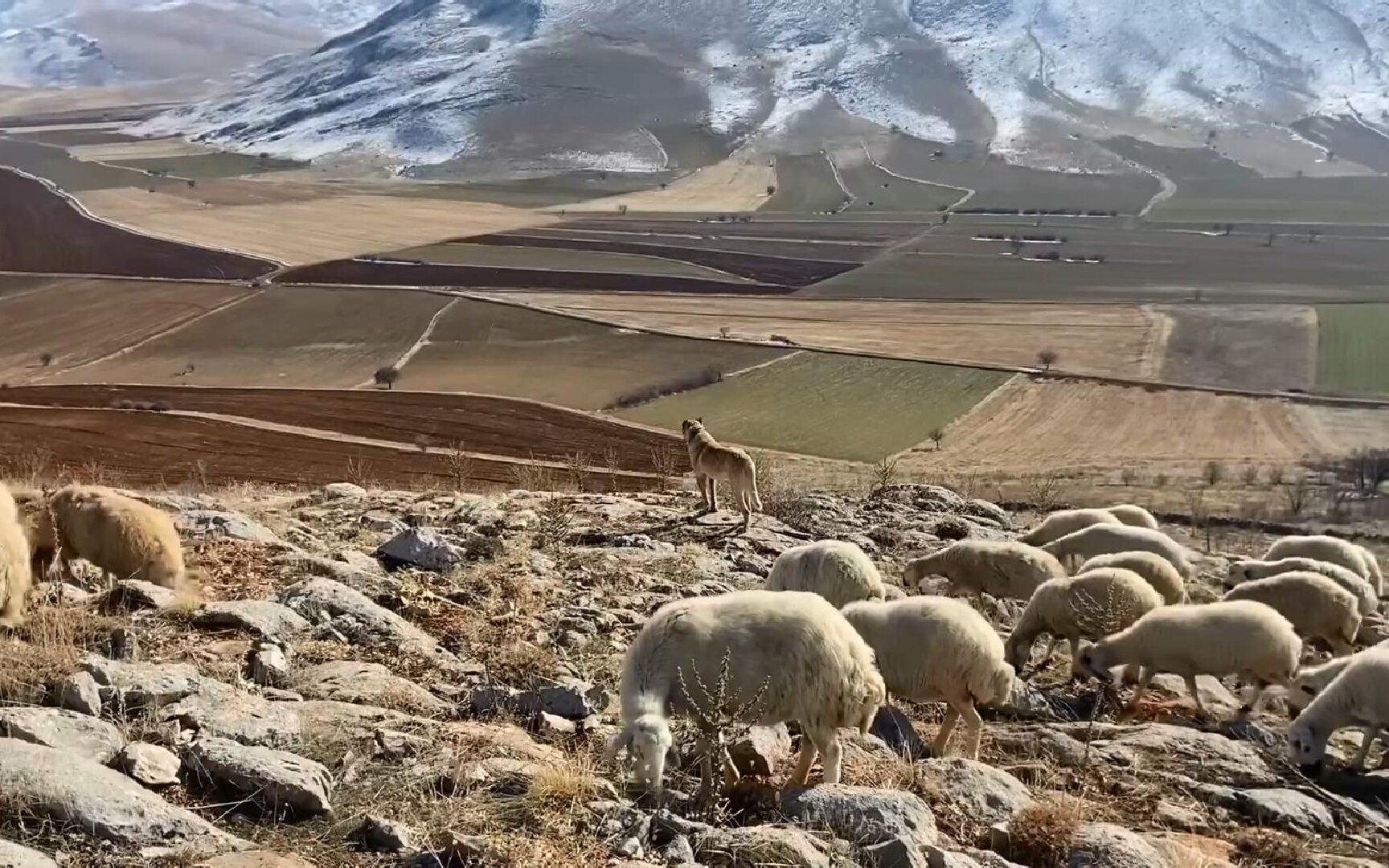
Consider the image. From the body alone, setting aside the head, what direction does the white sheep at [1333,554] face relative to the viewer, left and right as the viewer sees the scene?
facing to the left of the viewer

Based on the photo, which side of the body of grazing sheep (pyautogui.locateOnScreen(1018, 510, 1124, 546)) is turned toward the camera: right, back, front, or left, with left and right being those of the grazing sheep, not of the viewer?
left

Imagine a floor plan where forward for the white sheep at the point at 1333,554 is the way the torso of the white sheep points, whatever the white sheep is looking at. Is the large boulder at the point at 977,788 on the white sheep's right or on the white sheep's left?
on the white sheep's left

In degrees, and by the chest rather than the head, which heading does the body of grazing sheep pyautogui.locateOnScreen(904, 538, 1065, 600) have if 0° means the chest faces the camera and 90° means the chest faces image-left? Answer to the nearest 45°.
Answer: approximately 90°

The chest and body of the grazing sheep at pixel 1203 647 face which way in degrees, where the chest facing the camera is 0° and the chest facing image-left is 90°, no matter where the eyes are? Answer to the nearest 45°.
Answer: approximately 90°

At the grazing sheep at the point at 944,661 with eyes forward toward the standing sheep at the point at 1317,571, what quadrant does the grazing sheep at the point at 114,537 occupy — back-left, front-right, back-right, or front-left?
back-left

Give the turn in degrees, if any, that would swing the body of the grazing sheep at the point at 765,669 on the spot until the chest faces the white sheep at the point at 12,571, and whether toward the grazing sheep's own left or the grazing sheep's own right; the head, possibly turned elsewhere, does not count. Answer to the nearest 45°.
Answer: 0° — it already faces it
